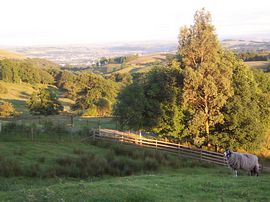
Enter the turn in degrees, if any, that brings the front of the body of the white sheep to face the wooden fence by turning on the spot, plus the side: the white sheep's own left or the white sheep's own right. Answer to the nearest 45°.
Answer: approximately 45° to the white sheep's own right

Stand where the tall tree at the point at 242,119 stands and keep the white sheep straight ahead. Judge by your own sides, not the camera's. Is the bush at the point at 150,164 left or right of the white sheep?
right

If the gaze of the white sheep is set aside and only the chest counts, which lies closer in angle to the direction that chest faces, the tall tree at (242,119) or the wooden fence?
the wooden fence

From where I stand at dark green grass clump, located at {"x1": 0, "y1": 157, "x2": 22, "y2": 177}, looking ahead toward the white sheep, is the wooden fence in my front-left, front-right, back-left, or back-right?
front-left

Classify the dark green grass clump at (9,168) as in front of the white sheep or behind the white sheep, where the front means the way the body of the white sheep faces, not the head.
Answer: in front

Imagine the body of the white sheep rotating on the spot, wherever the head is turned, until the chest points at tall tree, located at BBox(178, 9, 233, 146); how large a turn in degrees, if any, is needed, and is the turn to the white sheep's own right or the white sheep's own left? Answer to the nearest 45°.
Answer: approximately 90° to the white sheep's own right

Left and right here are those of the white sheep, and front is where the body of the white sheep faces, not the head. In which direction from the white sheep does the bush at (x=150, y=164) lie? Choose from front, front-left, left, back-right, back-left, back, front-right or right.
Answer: front-right

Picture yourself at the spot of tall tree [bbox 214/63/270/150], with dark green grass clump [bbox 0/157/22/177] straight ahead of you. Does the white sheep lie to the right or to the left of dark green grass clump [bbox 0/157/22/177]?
left

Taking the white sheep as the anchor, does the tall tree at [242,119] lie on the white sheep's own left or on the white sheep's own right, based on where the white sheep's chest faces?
on the white sheep's own right

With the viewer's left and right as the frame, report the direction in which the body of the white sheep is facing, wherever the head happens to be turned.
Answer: facing to the left of the viewer
